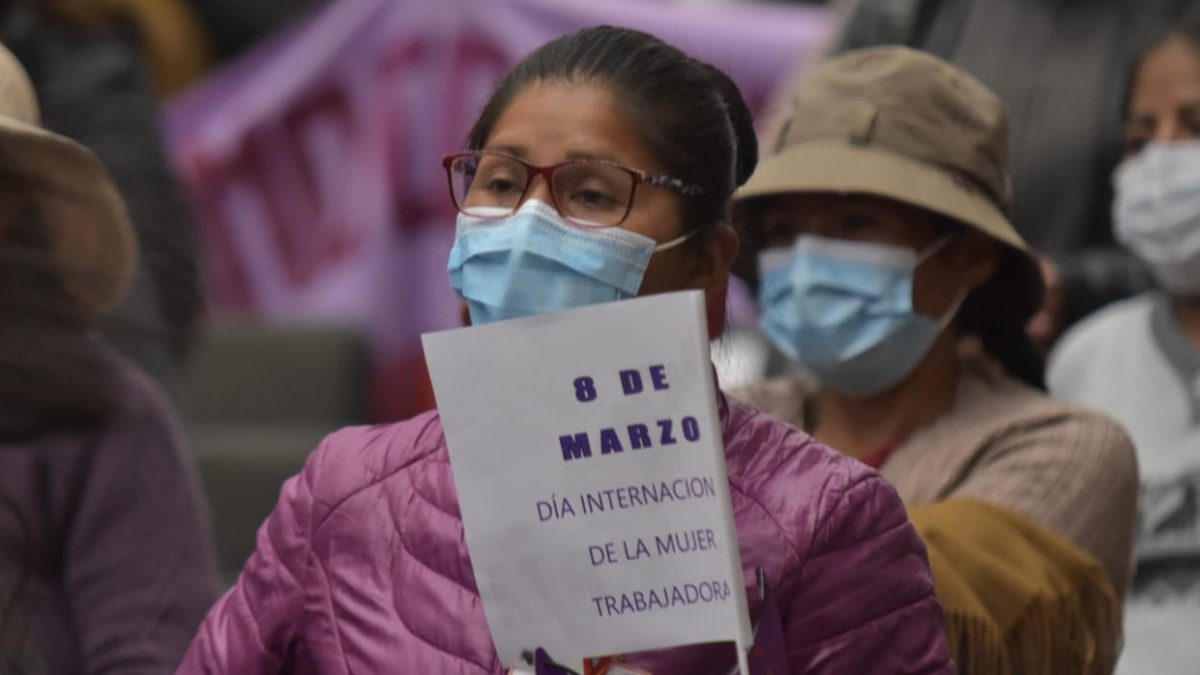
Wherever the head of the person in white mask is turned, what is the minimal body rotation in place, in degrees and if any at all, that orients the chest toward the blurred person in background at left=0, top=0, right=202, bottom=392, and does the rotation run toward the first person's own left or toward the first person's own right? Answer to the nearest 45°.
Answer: approximately 45° to the first person's own right

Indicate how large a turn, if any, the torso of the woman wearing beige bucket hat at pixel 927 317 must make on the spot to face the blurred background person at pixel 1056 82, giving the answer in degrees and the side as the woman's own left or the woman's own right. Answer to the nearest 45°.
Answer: approximately 135° to the woman's own right

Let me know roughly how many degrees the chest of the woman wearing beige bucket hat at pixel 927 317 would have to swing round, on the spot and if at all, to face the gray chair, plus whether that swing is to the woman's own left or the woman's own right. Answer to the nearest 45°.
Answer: approximately 90° to the woman's own right

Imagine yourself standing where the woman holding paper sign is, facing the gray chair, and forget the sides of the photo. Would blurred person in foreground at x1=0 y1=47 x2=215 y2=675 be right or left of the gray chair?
left

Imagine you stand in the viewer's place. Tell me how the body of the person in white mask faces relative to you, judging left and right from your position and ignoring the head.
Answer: facing the viewer and to the left of the viewer

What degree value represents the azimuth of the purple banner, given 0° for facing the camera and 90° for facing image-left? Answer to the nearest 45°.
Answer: approximately 0°

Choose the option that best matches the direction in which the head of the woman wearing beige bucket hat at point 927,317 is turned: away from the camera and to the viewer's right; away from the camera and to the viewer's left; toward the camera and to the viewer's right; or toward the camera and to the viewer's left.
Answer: toward the camera and to the viewer's left

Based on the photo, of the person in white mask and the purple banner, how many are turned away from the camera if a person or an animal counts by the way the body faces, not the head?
0

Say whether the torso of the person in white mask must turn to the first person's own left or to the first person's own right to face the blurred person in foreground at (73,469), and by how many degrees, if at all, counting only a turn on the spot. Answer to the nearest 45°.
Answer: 0° — they already face them

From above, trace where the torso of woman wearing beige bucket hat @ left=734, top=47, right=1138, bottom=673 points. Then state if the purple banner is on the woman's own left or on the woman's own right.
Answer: on the woman's own right

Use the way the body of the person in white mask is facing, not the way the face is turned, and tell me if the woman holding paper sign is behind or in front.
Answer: in front
